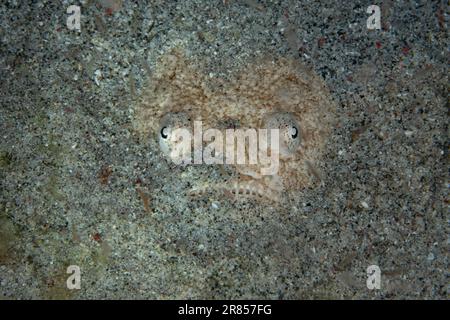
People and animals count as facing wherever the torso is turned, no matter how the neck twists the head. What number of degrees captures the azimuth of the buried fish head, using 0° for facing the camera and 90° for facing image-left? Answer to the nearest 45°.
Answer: approximately 0°
